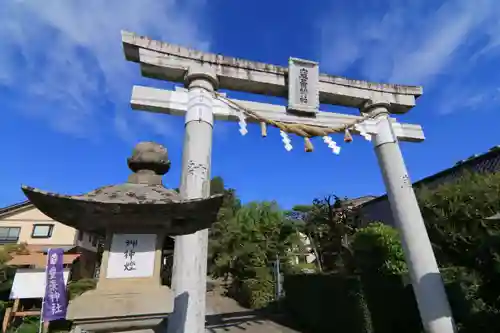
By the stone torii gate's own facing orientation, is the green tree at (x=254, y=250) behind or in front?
behind

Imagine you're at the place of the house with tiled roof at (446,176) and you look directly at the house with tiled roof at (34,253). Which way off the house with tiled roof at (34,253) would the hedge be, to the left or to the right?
left

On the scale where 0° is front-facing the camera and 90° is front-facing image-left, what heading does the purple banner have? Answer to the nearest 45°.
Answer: approximately 0°

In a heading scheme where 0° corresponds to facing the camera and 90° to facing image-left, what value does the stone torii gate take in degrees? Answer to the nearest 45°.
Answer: approximately 315°

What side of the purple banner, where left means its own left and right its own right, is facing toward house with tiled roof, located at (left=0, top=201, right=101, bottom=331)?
back
